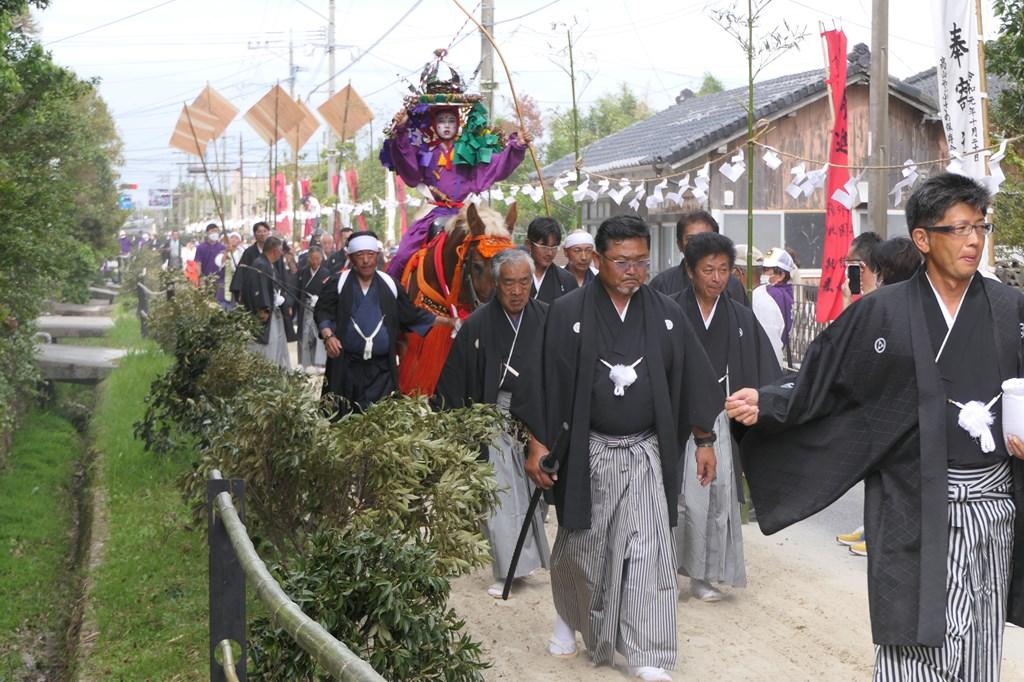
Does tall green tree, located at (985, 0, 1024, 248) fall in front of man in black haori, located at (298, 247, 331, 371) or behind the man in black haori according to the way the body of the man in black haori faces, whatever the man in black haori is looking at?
in front

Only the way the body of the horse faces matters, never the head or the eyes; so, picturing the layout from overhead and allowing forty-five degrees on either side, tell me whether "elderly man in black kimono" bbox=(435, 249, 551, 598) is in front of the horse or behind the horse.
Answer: in front

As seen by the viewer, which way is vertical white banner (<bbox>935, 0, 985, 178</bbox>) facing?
toward the camera

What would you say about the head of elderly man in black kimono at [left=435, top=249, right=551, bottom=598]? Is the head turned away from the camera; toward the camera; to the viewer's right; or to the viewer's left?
toward the camera

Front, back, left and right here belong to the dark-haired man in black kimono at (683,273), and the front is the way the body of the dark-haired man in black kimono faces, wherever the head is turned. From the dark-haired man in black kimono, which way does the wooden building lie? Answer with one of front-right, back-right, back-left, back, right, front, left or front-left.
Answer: back

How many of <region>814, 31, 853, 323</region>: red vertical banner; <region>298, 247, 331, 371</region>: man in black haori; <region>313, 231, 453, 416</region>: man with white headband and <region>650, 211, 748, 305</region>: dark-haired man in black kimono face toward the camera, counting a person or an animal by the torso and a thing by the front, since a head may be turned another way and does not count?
4

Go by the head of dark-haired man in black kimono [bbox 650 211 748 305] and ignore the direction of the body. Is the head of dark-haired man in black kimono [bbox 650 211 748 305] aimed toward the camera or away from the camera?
toward the camera

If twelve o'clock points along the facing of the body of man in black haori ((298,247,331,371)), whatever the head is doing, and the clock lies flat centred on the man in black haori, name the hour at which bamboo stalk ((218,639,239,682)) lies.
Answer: The bamboo stalk is roughly at 12 o'clock from the man in black haori.

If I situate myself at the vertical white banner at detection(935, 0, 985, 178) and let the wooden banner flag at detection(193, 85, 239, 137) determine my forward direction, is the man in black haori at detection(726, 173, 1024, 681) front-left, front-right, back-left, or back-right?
back-left

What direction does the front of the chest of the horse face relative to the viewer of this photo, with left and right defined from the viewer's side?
facing the viewer and to the right of the viewer

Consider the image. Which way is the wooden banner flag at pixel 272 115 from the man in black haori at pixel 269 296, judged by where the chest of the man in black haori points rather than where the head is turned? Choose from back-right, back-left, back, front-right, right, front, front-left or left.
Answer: back-left

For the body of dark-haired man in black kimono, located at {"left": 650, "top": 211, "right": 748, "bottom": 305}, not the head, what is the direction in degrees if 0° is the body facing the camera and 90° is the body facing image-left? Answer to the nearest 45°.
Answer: approximately 0°

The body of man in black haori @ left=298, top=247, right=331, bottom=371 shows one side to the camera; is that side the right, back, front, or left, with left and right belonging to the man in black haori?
front

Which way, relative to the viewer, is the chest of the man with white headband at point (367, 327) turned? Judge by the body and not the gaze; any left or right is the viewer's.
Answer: facing the viewer

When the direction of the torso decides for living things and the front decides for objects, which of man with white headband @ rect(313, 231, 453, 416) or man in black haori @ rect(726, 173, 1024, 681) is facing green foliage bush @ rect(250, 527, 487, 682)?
the man with white headband
